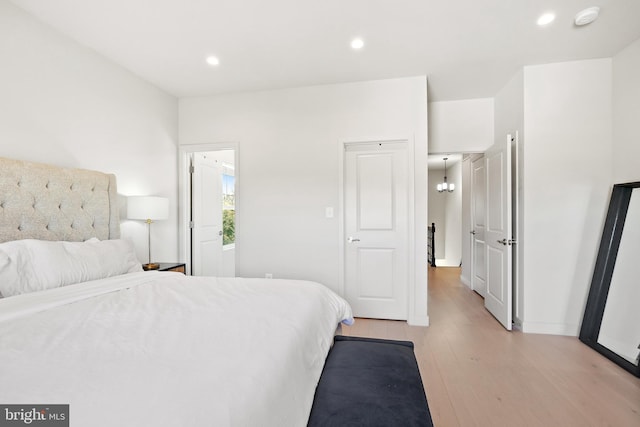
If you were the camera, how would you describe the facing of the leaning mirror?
facing the viewer and to the left of the viewer

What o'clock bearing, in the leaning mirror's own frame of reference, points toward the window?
The window is roughly at 1 o'clock from the leaning mirror.

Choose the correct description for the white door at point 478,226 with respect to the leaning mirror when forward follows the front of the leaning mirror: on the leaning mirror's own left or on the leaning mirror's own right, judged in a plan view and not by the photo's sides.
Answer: on the leaning mirror's own right

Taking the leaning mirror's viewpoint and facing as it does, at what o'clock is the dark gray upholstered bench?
The dark gray upholstered bench is roughly at 11 o'clock from the leaning mirror.

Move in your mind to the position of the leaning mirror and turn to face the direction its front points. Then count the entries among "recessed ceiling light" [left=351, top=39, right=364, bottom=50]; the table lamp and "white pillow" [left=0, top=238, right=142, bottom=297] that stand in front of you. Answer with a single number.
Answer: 3

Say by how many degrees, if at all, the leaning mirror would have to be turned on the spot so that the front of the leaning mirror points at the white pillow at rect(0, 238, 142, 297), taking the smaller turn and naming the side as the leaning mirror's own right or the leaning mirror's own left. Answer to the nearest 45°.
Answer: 0° — it already faces it

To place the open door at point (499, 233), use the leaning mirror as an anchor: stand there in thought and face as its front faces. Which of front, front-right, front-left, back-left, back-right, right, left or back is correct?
front-right

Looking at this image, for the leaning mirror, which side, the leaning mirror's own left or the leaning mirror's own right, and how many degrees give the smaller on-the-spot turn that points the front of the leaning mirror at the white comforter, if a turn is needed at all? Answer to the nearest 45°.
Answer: approximately 45° to the leaning mirror's own left

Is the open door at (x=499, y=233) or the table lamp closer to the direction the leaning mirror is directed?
the table lamp

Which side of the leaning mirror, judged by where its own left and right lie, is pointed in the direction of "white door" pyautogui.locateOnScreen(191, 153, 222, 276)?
front

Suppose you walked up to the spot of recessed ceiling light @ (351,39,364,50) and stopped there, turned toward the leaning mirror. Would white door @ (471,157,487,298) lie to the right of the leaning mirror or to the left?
left

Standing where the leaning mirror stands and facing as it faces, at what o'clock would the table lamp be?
The table lamp is roughly at 12 o'clock from the leaning mirror.
